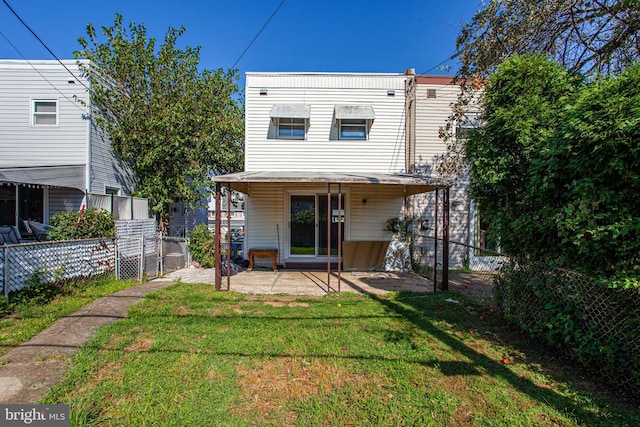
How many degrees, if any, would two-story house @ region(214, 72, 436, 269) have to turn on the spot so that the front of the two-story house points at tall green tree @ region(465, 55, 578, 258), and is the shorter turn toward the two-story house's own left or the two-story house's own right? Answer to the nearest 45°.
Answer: approximately 45° to the two-story house's own left

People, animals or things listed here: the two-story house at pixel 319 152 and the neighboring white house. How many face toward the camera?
2

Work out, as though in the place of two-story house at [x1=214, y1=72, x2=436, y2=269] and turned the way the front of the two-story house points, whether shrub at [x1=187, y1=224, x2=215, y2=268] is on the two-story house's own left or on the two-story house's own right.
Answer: on the two-story house's own right

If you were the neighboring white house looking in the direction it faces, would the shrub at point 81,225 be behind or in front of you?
in front

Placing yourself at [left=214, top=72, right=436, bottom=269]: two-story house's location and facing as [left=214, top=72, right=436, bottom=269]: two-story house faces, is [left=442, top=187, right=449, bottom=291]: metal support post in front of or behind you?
in front

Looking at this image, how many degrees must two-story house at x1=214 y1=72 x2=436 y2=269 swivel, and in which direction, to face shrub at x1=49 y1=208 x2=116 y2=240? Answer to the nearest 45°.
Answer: approximately 45° to its right

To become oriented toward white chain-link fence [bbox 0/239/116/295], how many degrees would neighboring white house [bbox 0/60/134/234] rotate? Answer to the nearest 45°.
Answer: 0° — it already faces it

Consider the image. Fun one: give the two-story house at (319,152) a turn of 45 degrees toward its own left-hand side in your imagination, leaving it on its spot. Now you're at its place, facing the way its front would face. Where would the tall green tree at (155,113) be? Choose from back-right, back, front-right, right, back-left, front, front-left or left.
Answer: back-right

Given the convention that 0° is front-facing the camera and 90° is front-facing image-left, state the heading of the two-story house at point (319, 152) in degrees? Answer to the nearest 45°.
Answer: approximately 0°
